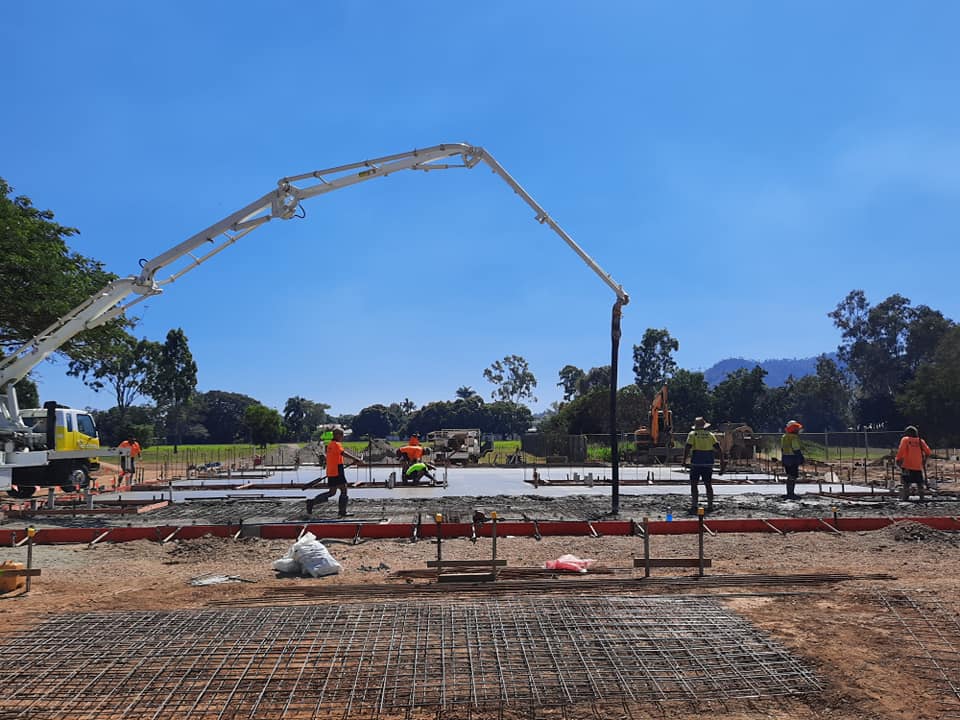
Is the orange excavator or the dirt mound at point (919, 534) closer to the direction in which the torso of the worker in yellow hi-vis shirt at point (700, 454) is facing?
the orange excavator

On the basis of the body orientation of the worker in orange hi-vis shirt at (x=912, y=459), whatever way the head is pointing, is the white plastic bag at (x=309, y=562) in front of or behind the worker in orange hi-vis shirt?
behind

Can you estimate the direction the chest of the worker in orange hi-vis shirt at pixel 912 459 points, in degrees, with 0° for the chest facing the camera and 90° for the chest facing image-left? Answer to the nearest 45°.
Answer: approximately 180°

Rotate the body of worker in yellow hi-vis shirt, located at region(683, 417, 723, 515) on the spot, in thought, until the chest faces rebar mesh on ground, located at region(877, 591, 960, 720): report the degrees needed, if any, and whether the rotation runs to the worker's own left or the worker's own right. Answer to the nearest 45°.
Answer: approximately 180°

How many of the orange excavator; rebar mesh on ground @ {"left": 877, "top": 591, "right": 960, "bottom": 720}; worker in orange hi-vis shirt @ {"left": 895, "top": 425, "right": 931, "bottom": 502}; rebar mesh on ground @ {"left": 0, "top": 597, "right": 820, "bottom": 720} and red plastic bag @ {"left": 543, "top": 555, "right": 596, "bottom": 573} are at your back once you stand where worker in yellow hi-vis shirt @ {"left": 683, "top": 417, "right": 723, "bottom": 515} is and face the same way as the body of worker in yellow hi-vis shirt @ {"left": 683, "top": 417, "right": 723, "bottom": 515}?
3

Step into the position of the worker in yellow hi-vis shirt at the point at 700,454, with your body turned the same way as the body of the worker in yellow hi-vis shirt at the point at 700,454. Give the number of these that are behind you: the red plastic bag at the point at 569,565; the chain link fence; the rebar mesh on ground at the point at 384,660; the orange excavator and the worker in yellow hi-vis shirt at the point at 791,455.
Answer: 2

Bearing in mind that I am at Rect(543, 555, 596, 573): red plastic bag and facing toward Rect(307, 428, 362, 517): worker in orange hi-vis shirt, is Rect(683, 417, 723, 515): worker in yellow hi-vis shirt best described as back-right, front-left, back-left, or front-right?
front-right

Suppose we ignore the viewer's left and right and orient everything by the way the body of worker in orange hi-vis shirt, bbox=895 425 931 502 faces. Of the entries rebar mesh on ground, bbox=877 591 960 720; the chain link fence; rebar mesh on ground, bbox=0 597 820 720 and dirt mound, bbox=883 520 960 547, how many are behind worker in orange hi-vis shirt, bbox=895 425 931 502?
3

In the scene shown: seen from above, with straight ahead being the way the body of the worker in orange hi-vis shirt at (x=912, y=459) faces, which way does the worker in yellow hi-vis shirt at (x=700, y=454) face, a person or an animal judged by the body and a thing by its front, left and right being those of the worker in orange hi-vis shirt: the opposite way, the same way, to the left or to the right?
the same way

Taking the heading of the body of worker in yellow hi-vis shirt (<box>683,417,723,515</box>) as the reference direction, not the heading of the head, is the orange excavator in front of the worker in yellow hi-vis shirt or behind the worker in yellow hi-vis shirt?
in front

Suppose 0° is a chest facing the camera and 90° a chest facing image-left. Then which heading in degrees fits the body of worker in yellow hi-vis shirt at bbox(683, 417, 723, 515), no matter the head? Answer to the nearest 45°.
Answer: approximately 180°

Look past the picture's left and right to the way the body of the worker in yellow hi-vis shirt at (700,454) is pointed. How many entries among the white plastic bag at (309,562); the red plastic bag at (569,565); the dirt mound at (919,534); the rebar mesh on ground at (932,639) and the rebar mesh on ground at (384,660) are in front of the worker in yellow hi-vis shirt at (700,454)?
0

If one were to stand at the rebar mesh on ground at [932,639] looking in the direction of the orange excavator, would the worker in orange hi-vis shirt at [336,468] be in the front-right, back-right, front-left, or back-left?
front-left

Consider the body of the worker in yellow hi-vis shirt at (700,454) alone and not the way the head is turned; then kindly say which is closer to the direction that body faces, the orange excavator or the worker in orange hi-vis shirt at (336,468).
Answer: the orange excavator

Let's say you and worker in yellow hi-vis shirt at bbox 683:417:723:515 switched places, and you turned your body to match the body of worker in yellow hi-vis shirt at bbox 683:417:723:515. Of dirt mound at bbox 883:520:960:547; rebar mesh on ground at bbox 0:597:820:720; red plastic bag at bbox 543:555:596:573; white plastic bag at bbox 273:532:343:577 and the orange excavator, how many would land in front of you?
1

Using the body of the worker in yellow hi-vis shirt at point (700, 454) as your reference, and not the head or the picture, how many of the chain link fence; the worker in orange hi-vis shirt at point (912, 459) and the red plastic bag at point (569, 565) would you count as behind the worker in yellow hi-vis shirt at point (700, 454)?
1

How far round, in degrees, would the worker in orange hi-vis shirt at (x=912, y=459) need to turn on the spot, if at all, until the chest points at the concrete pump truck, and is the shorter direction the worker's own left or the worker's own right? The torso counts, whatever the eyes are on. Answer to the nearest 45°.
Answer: approximately 135° to the worker's own left
